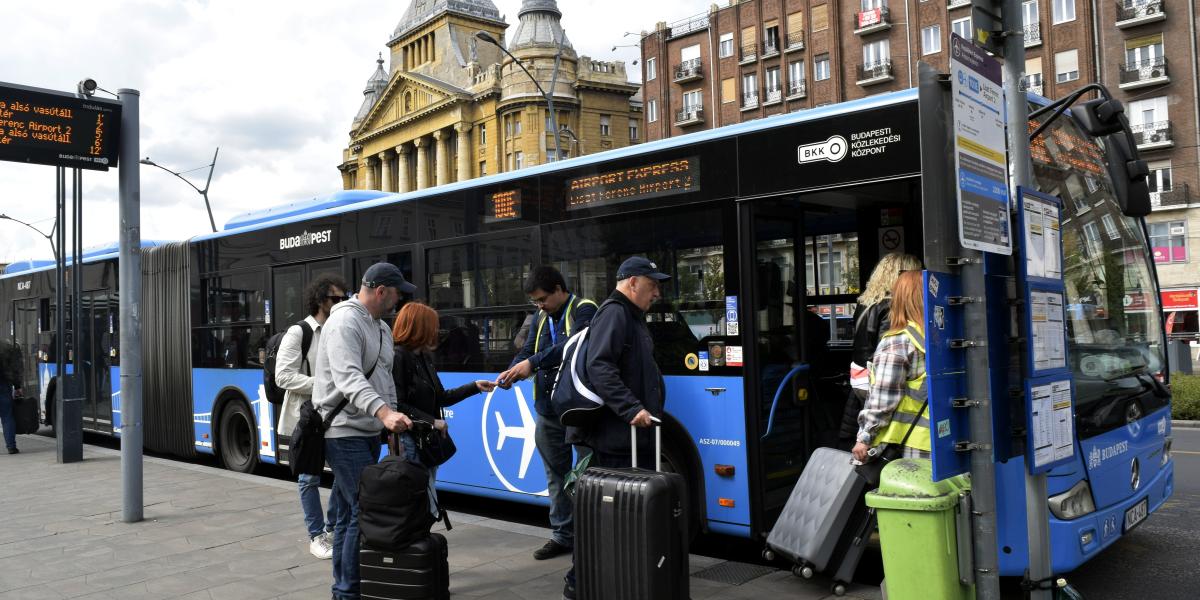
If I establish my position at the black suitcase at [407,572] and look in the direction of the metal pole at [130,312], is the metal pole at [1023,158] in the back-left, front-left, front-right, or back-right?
back-right

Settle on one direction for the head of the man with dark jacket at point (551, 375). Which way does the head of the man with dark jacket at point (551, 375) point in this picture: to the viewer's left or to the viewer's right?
to the viewer's left

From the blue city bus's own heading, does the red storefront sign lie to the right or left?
on its left

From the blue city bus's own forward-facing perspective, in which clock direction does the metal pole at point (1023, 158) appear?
The metal pole is roughly at 1 o'clock from the blue city bus.

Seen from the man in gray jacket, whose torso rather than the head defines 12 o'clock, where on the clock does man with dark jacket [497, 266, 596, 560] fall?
The man with dark jacket is roughly at 11 o'clock from the man in gray jacket.

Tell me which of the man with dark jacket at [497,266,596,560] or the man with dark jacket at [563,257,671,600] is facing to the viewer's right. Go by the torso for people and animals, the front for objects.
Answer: the man with dark jacket at [563,257,671,600]

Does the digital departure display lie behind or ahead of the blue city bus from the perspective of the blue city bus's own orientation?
behind

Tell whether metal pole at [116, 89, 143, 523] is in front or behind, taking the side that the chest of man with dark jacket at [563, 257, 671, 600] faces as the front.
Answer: behind

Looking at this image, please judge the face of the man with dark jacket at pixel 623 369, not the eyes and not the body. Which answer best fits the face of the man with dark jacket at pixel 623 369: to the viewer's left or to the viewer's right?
to the viewer's right
